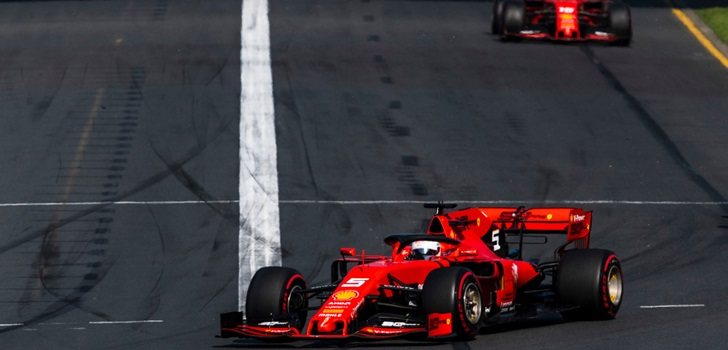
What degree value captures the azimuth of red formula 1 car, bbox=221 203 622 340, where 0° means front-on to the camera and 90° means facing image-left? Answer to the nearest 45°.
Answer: approximately 45°

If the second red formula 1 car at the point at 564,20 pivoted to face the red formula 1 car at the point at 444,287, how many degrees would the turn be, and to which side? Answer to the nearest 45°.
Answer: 0° — it already faces it

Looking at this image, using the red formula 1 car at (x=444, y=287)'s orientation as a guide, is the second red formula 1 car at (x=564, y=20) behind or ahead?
behind

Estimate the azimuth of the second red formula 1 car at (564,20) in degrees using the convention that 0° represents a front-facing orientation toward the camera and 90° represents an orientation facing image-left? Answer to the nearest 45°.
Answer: approximately 0°
